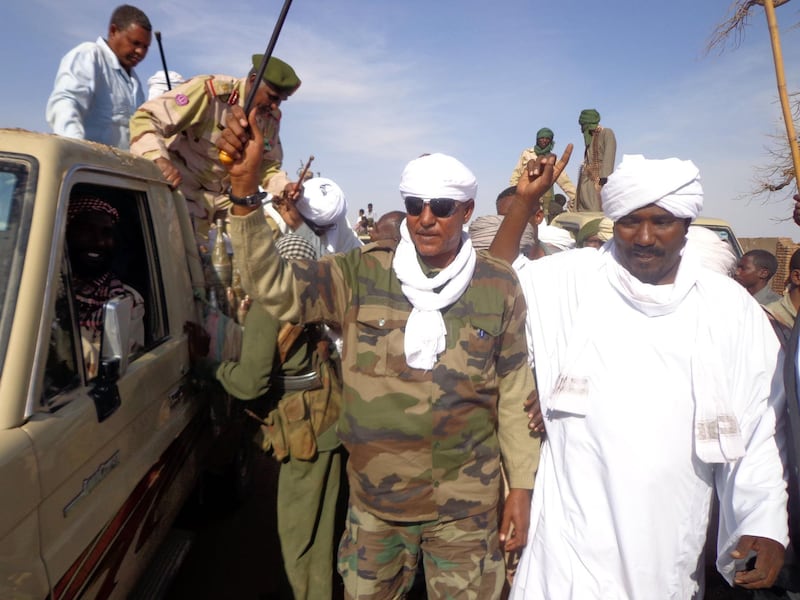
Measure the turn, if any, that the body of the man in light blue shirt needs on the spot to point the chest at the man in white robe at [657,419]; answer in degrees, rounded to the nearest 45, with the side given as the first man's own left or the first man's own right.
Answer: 0° — they already face them

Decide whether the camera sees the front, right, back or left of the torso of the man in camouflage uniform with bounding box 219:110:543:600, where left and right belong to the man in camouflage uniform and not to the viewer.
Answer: front

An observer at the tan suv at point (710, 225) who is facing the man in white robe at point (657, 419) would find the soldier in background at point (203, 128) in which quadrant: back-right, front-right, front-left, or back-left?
front-right

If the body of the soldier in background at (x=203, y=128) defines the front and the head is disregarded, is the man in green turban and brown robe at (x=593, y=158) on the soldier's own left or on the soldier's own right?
on the soldier's own left

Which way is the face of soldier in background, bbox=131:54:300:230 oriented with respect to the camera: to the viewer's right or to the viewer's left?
to the viewer's right

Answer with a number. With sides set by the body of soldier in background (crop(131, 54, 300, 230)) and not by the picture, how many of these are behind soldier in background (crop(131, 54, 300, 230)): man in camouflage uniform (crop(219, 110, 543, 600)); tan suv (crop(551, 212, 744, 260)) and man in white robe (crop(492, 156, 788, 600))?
0

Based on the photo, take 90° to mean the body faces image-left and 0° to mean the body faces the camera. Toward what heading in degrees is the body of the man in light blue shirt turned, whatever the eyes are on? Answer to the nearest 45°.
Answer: approximately 315°

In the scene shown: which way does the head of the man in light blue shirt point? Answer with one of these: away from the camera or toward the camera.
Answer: toward the camera

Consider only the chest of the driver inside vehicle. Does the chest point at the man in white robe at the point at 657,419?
no

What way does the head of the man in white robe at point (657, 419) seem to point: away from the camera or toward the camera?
toward the camera
